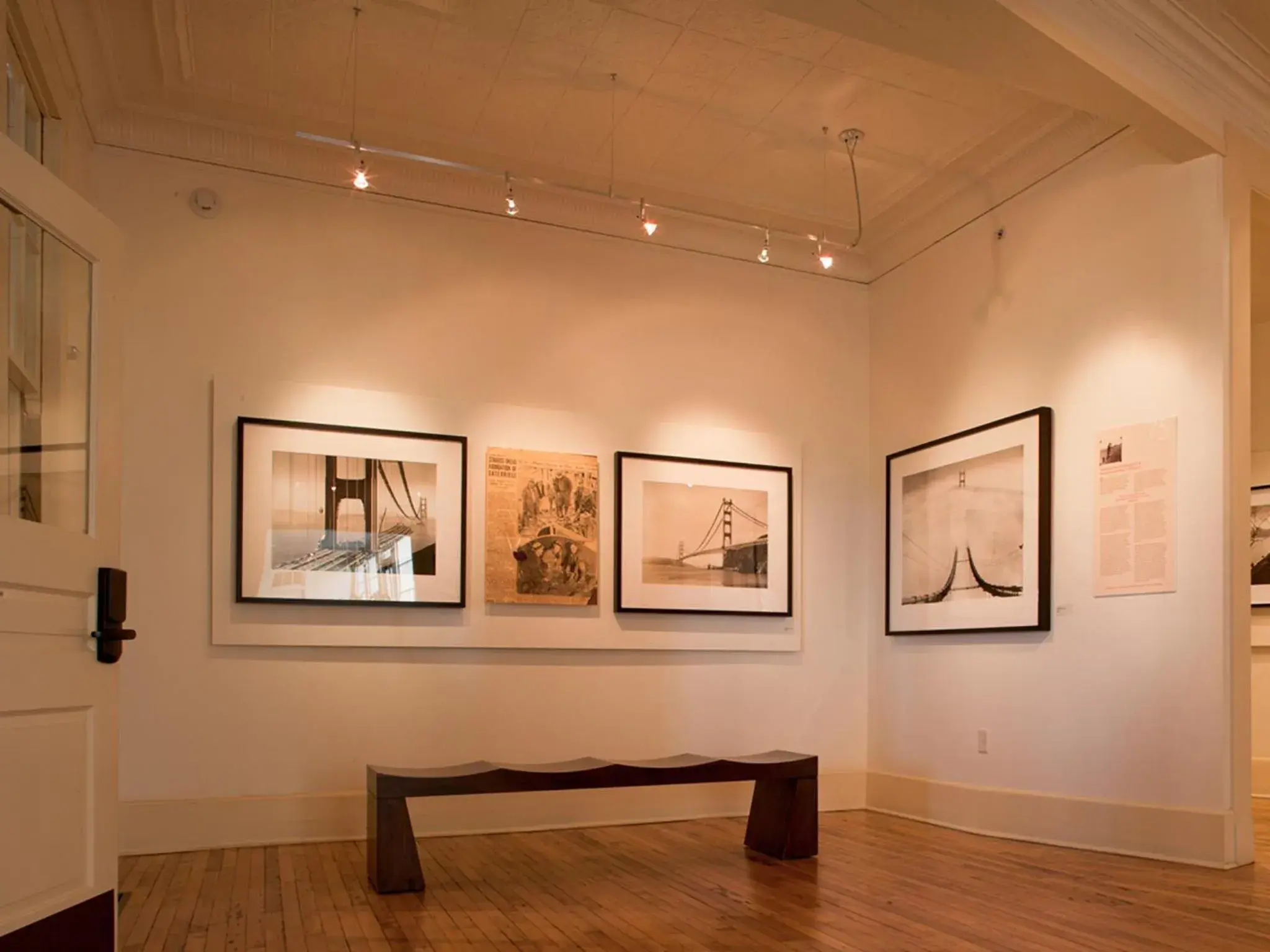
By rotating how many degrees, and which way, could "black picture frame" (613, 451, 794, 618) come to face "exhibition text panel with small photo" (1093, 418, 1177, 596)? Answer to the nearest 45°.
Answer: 0° — it already faces it

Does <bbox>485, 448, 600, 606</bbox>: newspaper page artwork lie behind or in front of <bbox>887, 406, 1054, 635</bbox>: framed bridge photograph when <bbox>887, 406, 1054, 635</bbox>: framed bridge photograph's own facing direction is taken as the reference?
in front

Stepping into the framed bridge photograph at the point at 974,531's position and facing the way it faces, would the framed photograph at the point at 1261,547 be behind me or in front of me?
behind

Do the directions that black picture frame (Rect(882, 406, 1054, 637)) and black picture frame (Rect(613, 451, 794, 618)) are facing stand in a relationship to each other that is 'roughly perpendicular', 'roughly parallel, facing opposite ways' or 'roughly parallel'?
roughly perpendicular

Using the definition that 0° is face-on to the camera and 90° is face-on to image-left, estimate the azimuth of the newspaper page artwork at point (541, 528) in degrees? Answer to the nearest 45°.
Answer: approximately 0°

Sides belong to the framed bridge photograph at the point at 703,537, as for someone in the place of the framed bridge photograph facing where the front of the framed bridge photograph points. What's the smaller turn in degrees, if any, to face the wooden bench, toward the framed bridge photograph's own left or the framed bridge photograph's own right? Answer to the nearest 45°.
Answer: approximately 45° to the framed bridge photograph's own right

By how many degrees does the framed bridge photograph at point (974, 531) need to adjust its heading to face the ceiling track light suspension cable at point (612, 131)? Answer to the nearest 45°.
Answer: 0° — it already faces it

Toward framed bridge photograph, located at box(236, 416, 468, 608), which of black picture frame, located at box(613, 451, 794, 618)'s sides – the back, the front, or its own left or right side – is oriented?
right
